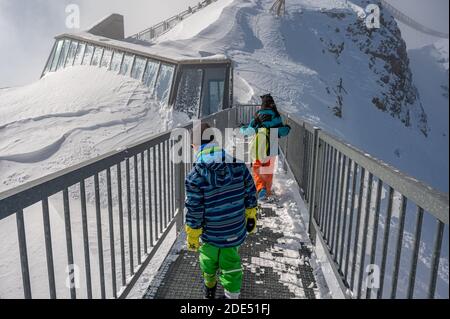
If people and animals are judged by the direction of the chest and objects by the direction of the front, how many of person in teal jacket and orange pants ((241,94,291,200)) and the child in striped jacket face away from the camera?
2

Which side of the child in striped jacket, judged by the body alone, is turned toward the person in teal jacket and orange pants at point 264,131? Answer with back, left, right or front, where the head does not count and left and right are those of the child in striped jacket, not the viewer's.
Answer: front

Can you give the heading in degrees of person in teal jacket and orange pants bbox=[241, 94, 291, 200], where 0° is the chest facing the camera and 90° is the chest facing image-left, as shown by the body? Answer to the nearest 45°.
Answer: approximately 180°

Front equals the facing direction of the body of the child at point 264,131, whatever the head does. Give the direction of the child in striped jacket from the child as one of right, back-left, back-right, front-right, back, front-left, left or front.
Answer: back

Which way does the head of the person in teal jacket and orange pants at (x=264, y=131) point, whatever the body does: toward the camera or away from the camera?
away from the camera

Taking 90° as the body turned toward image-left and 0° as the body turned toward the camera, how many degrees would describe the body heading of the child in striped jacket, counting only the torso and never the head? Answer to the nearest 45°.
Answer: approximately 180°
